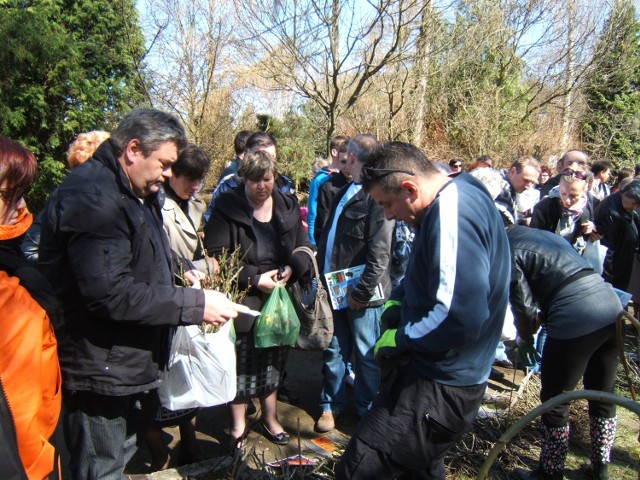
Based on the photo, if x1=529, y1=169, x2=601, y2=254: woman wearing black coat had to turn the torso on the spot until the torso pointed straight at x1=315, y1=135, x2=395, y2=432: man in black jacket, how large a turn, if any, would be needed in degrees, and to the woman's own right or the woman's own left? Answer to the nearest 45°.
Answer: approximately 45° to the woman's own right

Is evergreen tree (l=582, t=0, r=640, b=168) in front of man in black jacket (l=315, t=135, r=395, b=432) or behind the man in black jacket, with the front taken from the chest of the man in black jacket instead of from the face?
behind

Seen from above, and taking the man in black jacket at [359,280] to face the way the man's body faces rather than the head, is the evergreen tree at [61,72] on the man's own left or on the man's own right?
on the man's own right

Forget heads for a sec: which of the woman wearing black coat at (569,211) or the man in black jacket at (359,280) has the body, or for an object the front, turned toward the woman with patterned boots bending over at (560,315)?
the woman wearing black coat

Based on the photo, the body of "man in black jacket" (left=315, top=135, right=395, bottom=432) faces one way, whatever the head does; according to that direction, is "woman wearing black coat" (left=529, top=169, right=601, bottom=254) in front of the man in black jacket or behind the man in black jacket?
behind

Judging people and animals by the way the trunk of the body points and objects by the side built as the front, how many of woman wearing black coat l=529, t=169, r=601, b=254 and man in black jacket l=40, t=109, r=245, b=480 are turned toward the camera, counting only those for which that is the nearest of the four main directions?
1

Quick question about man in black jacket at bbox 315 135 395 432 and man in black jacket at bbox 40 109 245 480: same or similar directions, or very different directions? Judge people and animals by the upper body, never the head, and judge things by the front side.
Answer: very different directions

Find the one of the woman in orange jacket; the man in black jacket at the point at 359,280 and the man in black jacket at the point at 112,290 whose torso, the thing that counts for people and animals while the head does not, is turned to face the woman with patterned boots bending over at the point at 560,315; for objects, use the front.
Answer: the man in black jacket at the point at 112,290

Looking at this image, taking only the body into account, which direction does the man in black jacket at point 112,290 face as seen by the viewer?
to the viewer's right
